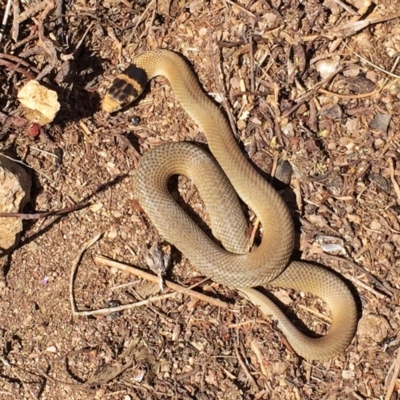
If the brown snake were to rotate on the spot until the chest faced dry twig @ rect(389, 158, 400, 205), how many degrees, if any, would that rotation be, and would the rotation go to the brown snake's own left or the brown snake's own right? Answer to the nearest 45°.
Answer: approximately 135° to the brown snake's own left
